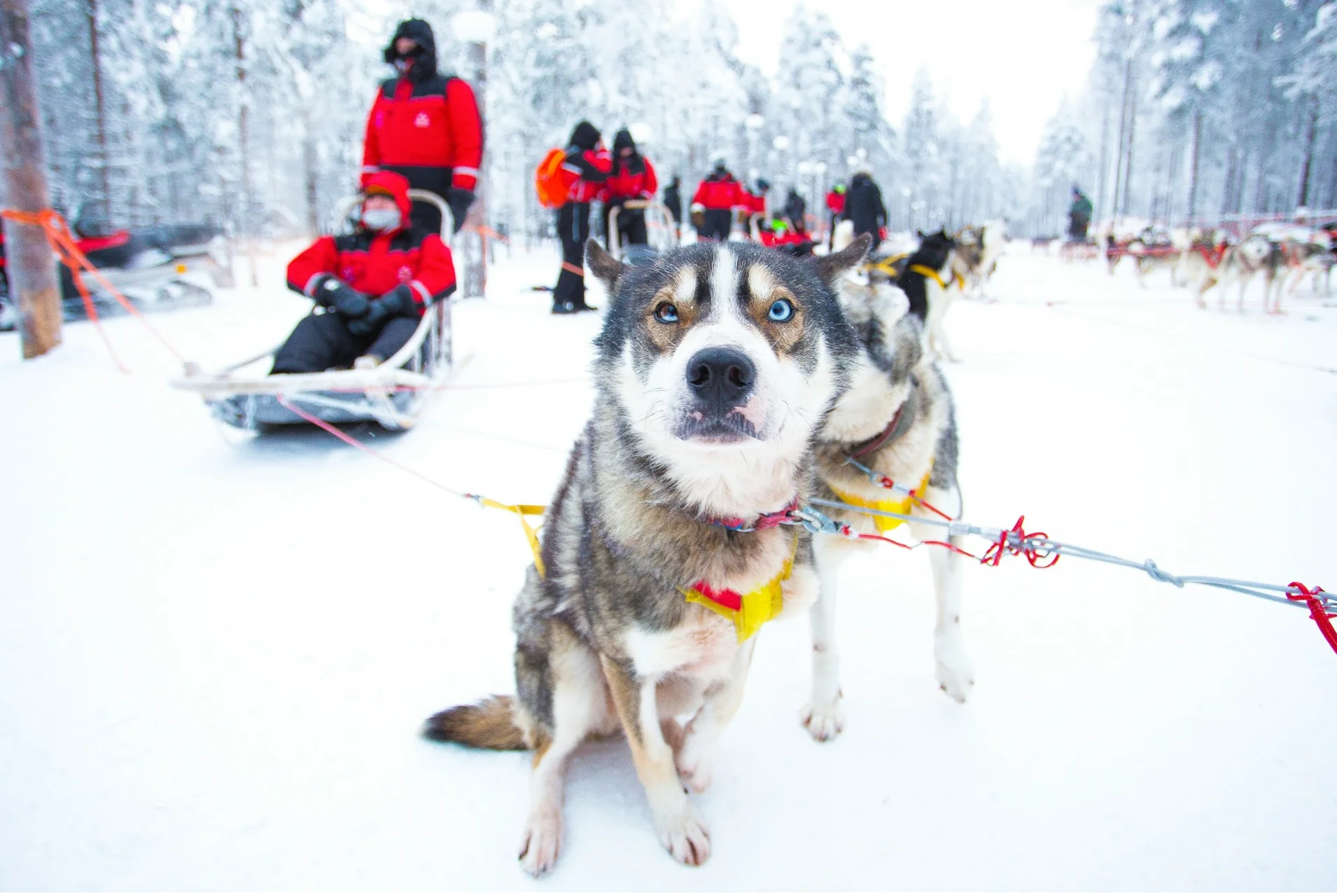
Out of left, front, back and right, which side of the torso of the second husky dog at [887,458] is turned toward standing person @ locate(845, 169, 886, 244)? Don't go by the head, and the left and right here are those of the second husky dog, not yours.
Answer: back

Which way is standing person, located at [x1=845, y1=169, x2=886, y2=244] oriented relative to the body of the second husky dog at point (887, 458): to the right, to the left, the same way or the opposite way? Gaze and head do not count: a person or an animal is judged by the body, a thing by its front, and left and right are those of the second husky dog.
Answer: the opposite way

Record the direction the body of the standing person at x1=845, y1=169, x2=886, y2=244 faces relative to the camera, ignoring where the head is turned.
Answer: away from the camera

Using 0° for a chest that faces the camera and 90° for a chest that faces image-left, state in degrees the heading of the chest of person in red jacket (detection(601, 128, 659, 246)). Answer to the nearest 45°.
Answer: approximately 45°

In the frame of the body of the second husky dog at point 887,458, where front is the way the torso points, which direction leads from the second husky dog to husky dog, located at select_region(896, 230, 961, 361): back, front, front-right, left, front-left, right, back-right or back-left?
back

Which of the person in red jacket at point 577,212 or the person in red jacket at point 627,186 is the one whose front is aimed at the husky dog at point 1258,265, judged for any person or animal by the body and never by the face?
the person in red jacket at point 577,212

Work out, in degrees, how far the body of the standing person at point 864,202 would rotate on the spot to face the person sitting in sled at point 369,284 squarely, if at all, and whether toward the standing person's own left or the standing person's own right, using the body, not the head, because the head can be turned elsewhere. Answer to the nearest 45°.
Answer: approximately 180°

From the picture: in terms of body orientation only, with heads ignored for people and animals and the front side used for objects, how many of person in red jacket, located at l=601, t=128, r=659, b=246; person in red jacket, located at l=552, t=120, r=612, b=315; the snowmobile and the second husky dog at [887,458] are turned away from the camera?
0

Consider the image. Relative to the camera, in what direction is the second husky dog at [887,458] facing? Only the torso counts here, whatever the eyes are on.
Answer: toward the camera

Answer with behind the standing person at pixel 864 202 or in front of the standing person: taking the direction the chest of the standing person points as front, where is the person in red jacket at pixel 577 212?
behind

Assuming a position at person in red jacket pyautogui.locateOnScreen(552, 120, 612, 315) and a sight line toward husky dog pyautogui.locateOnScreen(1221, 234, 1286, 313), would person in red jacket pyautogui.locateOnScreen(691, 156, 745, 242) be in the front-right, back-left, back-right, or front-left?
front-left

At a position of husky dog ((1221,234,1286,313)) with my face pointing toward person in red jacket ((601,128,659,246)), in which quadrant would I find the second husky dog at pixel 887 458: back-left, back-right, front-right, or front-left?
front-left

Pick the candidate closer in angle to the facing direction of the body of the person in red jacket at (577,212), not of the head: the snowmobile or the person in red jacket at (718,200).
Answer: the person in red jacket

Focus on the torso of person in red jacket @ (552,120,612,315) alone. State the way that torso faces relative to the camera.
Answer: to the viewer's right

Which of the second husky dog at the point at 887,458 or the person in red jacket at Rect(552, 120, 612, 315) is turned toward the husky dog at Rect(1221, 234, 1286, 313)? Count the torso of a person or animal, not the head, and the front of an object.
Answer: the person in red jacket
